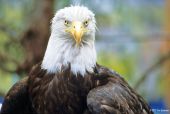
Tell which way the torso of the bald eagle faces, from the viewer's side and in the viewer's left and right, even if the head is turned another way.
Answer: facing the viewer
